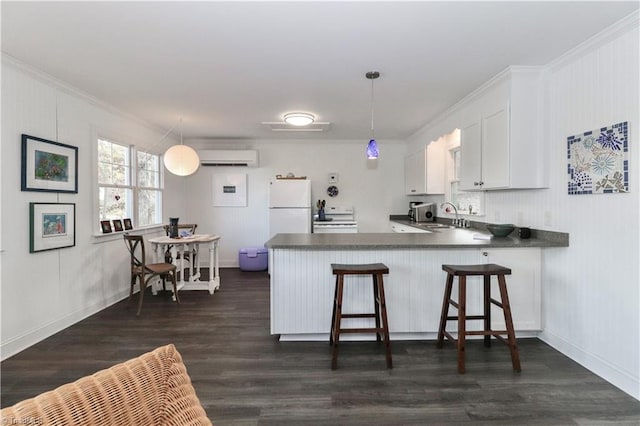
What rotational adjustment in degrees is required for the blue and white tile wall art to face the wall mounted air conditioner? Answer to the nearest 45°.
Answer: approximately 45° to its right

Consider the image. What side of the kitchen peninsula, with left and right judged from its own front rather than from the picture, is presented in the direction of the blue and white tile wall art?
left

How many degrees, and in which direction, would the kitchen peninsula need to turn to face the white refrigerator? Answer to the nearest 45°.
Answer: approximately 135° to its right

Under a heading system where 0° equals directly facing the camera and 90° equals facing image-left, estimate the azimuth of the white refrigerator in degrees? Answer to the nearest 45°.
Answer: approximately 0°
